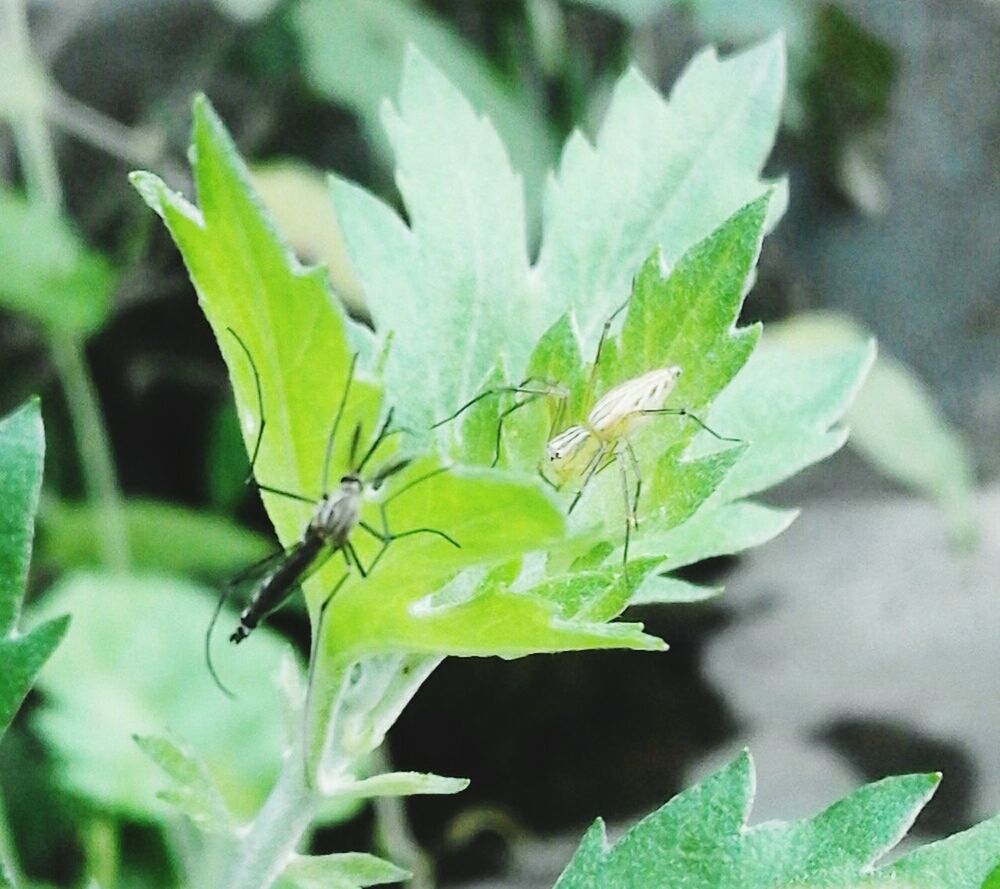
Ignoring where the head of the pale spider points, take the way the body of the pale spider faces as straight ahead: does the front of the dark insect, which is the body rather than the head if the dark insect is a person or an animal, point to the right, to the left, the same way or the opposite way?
the opposite way

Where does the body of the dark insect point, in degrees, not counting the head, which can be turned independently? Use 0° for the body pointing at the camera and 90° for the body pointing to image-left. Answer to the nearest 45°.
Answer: approximately 225°

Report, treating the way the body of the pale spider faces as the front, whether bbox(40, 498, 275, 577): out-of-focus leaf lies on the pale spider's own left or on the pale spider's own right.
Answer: on the pale spider's own right

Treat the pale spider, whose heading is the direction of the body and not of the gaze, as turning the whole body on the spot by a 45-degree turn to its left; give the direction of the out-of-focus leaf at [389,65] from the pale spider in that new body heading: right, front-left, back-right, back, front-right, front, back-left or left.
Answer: back

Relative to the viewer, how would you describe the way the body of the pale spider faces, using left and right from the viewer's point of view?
facing the viewer and to the left of the viewer

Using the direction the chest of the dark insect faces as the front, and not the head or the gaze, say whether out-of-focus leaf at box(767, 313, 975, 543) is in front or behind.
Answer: in front
